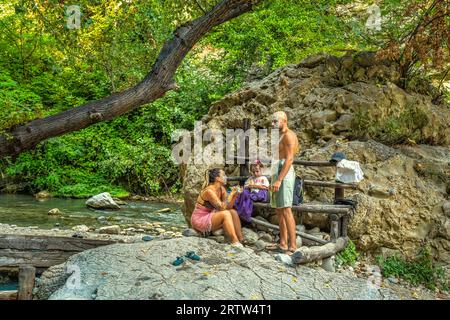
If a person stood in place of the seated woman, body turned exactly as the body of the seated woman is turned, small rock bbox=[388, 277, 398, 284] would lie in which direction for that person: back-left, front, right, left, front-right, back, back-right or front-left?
front

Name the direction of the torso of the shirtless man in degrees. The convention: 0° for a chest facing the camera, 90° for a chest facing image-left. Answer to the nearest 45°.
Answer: approximately 90°

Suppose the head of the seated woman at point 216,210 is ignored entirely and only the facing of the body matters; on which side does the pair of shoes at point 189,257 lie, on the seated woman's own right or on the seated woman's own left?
on the seated woman's own right

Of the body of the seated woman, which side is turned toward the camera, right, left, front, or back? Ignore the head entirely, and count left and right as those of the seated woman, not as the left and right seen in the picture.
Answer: right

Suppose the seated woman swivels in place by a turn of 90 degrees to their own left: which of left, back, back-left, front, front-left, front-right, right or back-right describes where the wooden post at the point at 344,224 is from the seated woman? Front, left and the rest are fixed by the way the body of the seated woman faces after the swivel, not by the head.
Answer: right

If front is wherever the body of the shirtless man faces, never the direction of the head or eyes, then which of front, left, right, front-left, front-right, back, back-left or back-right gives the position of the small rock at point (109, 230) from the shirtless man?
front-right

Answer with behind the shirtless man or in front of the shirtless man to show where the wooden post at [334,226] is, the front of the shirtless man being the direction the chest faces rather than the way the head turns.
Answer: behind

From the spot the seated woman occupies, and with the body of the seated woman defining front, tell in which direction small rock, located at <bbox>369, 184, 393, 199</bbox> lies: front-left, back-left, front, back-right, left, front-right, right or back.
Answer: front

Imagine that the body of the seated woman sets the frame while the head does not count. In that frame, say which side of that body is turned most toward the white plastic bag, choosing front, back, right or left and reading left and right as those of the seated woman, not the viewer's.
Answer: front

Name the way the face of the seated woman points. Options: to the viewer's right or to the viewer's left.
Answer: to the viewer's right

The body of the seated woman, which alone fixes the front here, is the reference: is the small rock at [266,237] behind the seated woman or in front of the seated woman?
in front

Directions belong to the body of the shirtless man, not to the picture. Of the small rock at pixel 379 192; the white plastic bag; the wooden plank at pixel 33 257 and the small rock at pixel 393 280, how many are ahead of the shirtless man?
1

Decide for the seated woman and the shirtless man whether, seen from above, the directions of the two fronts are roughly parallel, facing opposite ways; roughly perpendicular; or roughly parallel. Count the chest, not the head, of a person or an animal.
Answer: roughly parallel, facing opposite ways

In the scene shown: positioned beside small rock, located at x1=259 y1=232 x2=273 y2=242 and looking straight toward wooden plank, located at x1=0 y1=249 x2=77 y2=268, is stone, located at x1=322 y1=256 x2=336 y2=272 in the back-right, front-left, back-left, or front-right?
back-left

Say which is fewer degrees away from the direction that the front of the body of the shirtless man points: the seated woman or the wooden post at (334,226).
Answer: the seated woman
